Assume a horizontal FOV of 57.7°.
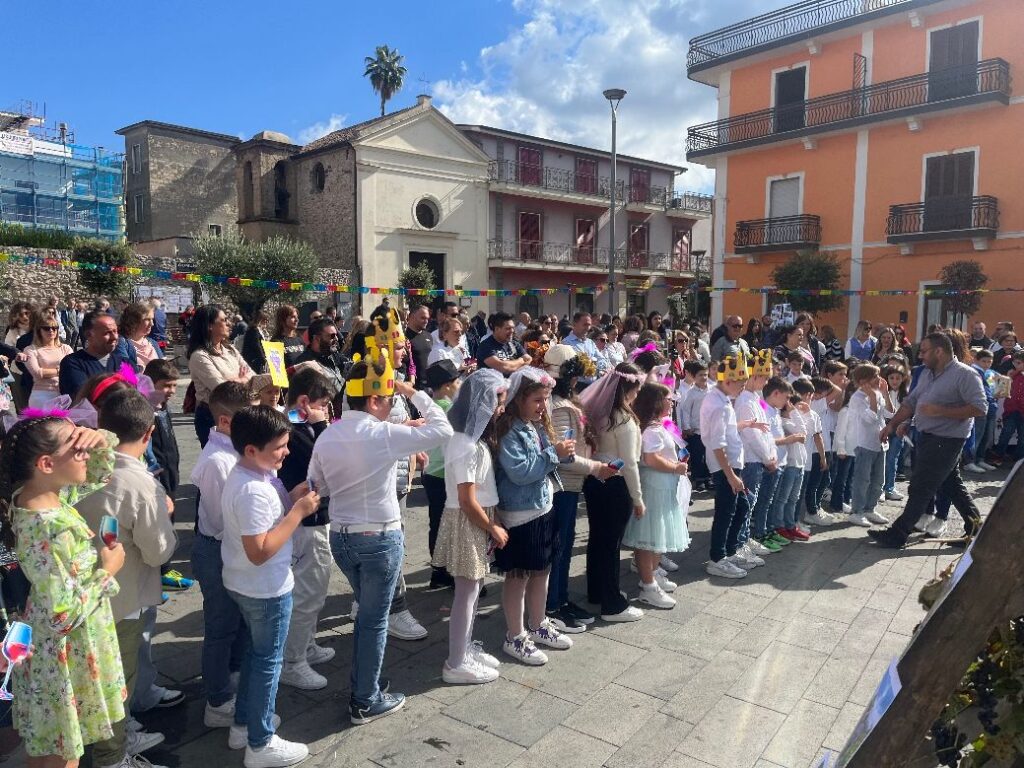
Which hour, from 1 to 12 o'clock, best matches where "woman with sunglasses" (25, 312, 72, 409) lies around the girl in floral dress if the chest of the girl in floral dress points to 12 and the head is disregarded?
The woman with sunglasses is roughly at 9 o'clock from the girl in floral dress.

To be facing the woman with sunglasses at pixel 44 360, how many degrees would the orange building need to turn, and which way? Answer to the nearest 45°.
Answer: approximately 45° to its left

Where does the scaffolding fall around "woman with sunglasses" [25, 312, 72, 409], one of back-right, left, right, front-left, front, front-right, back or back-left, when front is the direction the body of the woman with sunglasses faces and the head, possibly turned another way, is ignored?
back-left

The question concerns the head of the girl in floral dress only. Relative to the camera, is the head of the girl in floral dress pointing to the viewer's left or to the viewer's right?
to the viewer's right

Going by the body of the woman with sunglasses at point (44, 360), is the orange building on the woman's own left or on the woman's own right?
on the woman's own left

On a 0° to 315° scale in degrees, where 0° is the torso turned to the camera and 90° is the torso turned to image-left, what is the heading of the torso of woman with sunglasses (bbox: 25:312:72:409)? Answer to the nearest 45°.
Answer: approximately 315°

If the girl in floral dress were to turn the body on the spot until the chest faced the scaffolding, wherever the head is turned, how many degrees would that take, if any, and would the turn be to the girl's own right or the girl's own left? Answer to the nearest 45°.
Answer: approximately 90° to the girl's own left

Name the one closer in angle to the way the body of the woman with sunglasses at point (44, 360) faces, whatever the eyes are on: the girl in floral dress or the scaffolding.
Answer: the girl in floral dress

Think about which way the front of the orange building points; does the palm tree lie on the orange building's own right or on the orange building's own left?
on the orange building's own right

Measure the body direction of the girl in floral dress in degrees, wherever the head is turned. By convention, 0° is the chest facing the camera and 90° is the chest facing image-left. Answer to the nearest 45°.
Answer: approximately 270°

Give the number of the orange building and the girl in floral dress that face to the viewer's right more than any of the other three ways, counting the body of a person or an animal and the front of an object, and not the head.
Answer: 1
